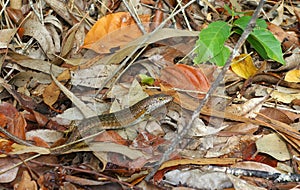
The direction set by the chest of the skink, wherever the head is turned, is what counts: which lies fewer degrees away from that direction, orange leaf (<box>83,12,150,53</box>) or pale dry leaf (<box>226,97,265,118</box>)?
the pale dry leaf

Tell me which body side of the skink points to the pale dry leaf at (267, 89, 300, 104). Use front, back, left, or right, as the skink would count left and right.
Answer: front

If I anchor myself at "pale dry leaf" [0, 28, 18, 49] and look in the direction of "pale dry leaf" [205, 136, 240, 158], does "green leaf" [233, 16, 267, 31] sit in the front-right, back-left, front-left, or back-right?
front-left

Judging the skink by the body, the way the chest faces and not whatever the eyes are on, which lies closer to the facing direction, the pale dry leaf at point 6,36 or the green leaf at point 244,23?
the green leaf

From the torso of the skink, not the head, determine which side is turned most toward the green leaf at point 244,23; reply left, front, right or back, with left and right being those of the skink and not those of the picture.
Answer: front

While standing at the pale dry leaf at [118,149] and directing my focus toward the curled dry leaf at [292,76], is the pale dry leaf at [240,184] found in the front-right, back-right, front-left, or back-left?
front-right

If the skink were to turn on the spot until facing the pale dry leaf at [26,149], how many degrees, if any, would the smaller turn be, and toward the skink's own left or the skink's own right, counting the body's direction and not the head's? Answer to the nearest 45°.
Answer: approximately 135° to the skink's own right

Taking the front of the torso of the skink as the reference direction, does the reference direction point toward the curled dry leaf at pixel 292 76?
yes

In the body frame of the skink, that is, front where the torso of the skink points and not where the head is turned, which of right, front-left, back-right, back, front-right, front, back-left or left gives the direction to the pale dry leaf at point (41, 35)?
back-left

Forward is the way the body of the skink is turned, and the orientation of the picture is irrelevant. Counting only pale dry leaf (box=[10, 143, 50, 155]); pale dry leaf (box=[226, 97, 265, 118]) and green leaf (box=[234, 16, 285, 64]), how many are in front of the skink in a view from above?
2

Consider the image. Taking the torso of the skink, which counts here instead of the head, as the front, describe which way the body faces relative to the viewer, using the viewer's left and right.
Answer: facing to the right of the viewer

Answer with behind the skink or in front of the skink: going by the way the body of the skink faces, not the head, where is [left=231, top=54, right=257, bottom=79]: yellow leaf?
in front

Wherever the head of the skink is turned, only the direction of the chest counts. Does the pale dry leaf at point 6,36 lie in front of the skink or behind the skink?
behind

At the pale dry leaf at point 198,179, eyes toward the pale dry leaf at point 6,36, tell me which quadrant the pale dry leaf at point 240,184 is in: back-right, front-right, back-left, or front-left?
back-right
